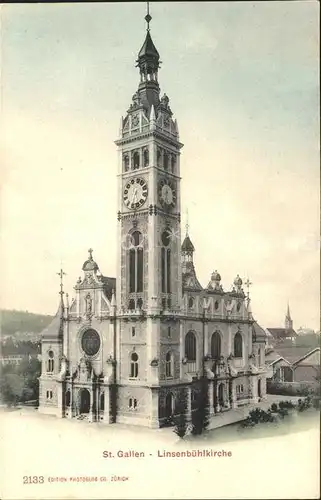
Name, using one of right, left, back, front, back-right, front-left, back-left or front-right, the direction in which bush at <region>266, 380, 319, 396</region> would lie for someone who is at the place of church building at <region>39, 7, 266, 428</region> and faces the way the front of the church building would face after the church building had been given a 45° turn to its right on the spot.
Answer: back

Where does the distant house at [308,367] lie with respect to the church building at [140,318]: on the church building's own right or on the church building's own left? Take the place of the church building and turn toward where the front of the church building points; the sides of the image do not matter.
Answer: on the church building's own left

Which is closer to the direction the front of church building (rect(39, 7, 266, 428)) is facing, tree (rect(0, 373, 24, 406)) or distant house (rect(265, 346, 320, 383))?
the tree

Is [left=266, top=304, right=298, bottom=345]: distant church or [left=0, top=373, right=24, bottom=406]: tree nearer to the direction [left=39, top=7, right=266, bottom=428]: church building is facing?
the tree

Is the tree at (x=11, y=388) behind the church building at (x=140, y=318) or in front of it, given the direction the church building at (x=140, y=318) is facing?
in front

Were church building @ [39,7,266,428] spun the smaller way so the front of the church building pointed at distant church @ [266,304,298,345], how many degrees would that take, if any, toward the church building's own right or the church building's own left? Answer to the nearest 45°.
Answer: approximately 135° to the church building's own right

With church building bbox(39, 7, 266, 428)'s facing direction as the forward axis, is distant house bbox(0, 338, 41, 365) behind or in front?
behind

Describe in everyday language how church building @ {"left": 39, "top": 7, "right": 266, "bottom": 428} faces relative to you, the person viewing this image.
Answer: facing the viewer and to the left of the viewer
